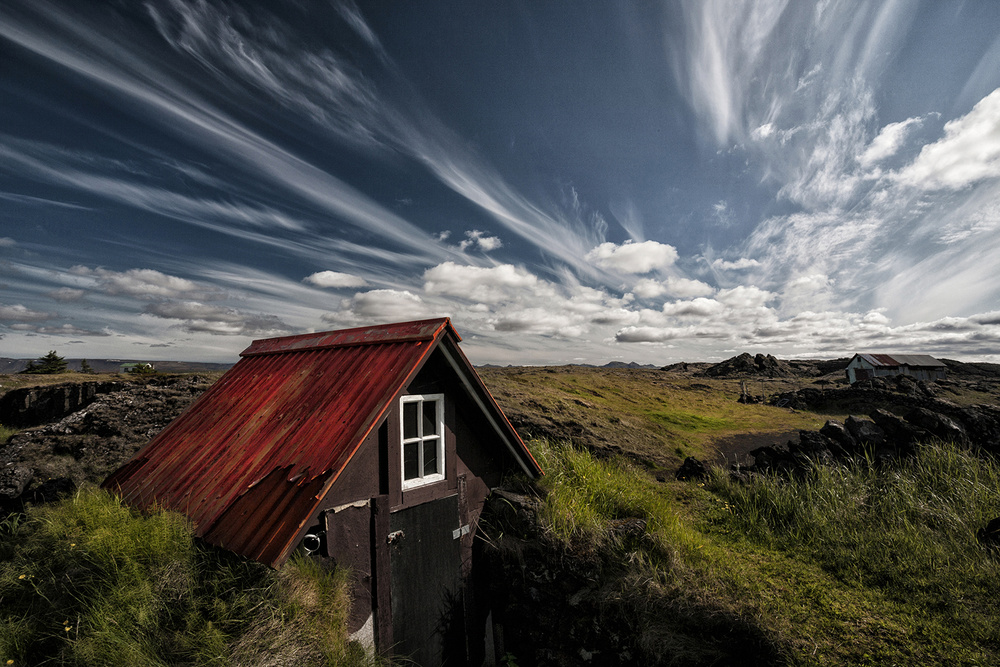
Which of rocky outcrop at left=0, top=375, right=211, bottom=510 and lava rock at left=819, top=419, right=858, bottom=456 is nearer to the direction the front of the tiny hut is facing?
the lava rock

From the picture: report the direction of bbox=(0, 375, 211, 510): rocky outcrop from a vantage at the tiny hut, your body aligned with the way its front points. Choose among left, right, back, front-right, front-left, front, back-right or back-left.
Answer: back

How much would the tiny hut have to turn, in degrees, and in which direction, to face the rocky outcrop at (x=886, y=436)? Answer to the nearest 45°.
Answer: approximately 45° to its left

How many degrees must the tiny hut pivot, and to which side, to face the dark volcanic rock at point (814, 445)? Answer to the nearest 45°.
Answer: approximately 45° to its left

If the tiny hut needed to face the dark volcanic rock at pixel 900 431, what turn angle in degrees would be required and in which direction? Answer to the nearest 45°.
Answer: approximately 45° to its left

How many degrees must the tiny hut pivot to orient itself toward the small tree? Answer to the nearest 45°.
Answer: approximately 180°

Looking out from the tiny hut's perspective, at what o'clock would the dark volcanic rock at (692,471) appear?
The dark volcanic rock is roughly at 10 o'clock from the tiny hut.

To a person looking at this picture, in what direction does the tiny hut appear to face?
facing the viewer and to the right of the viewer

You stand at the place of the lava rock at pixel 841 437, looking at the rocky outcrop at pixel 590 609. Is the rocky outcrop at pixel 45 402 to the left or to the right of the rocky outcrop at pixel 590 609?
right

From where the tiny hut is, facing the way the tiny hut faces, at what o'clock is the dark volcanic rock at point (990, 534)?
The dark volcanic rock is roughly at 11 o'clock from the tiny hut.
